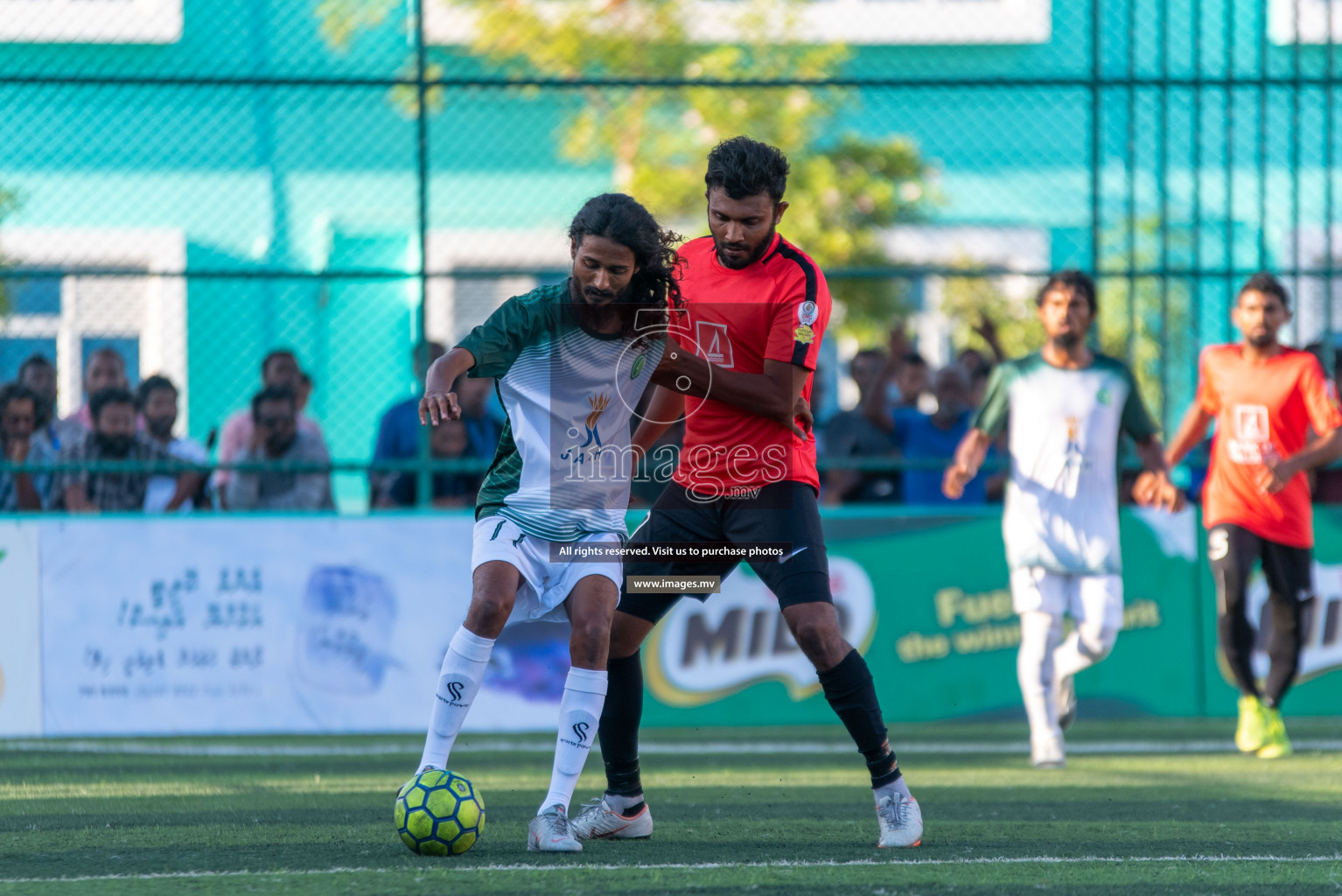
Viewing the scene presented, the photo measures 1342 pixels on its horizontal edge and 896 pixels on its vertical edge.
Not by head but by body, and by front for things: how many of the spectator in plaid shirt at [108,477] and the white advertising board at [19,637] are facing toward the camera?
2

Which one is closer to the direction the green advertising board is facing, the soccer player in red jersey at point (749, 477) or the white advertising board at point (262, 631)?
the soccer player in red jersey

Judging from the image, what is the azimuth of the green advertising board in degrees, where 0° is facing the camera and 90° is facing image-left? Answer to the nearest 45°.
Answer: approximately 0°

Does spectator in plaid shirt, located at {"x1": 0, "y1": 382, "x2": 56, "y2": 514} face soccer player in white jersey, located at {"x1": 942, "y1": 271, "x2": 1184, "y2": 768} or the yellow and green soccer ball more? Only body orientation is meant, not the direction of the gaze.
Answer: the yellow and green soccer ball
